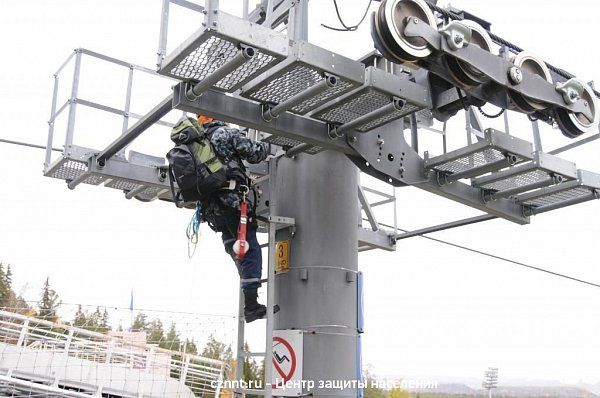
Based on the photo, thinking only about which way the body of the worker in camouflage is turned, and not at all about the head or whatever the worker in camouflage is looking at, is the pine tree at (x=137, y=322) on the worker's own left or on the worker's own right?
on the worker's own left

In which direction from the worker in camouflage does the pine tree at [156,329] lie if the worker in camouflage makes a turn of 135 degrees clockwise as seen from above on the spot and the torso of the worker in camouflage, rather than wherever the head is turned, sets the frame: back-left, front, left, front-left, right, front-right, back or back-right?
back-right
